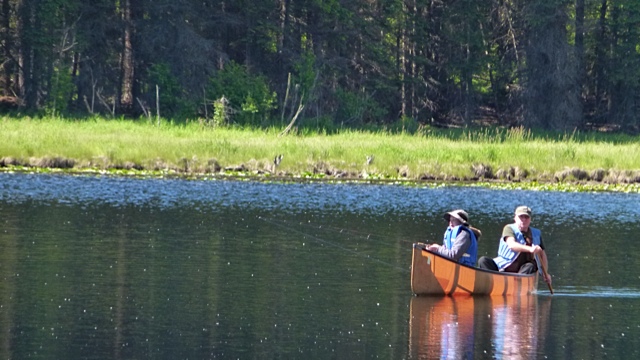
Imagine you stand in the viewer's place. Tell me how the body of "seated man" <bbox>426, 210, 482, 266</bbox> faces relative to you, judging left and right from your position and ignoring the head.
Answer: facing the viewer and to the left of the viewer

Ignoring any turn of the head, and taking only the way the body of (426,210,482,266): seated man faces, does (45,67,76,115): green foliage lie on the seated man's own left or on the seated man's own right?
on the seated man's own right

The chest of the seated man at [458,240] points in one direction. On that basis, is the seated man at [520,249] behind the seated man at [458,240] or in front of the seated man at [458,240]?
behind

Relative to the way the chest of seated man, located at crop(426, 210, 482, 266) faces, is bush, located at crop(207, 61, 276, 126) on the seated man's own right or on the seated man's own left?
on the seated man's own right

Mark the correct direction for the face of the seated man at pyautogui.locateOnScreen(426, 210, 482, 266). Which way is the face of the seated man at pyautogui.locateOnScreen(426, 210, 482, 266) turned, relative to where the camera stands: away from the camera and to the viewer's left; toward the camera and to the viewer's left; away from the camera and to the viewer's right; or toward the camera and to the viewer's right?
toward the camera and to the viewer's left
